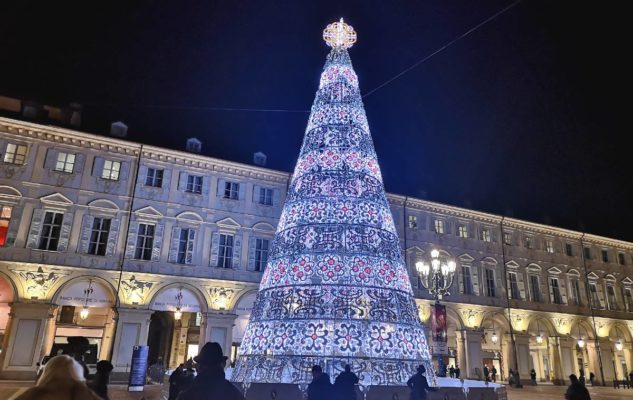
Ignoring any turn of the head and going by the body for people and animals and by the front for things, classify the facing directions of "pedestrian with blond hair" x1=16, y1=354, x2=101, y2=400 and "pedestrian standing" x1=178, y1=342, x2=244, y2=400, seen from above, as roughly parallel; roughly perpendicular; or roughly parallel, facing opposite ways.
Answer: roughly parallel

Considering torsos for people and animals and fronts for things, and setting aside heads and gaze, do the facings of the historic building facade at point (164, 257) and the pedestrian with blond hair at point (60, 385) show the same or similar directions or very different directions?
very different directions

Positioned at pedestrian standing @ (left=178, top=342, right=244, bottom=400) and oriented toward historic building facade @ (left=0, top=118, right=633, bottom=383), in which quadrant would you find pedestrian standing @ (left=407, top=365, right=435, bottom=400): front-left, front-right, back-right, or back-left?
front-right

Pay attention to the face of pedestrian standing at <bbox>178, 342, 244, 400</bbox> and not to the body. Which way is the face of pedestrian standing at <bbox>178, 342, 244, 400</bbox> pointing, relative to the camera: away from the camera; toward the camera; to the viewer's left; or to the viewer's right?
away from the camera

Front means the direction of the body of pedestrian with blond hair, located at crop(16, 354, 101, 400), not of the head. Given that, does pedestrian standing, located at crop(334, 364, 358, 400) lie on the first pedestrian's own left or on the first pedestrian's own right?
on the first pedestrian's own right

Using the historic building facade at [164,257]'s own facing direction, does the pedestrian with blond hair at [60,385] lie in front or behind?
in front

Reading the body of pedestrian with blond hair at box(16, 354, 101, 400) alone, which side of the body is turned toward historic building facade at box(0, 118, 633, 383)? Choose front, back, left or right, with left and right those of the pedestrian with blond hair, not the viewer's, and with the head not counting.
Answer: front

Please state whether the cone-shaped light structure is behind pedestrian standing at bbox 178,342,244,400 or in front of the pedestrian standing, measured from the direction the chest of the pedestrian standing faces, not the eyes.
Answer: in front

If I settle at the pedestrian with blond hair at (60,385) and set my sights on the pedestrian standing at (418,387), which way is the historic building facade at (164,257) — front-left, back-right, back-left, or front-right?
front-left

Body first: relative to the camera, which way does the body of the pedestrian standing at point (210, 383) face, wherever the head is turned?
away from the camera

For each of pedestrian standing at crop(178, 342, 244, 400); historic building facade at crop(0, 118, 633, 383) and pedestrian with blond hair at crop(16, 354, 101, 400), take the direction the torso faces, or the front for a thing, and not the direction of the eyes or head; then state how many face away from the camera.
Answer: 2

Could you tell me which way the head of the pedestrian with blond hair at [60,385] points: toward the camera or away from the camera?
away from the camera

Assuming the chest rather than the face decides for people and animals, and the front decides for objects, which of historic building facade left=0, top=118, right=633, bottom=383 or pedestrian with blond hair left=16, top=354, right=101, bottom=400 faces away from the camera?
the pedestrian with blond hair

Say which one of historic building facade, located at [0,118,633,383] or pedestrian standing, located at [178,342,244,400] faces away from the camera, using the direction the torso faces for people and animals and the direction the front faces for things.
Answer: the pedestrian standing

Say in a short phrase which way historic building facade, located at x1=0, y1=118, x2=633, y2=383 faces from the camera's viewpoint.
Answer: facing the viewer and to the right of the viewer

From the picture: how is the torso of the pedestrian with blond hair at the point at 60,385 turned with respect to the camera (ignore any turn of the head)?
away from the camera

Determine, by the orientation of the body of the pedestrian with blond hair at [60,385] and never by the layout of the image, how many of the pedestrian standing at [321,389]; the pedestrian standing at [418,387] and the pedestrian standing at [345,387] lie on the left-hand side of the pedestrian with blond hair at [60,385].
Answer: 0
